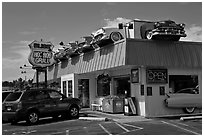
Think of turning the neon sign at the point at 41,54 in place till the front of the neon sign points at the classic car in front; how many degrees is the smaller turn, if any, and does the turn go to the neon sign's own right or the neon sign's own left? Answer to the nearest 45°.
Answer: approximately 45° to the neon sign's own left

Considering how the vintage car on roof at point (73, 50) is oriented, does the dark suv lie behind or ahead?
ahead

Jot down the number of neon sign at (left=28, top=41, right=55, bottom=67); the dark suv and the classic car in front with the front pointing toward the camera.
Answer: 1

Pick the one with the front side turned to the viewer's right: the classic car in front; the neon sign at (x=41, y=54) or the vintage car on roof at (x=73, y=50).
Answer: the classic car in front

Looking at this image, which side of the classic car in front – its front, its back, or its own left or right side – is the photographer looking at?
right
